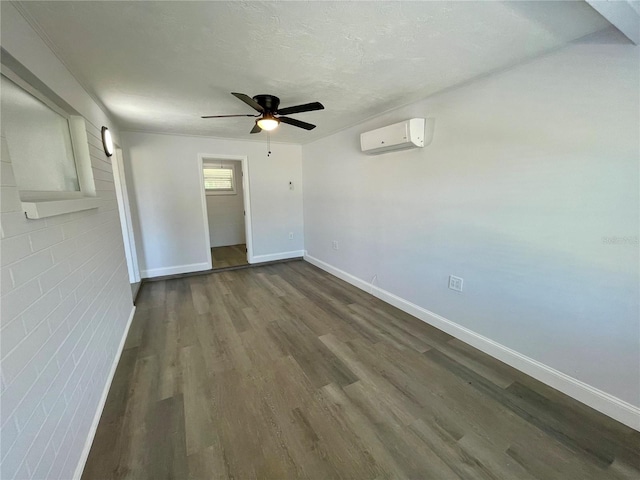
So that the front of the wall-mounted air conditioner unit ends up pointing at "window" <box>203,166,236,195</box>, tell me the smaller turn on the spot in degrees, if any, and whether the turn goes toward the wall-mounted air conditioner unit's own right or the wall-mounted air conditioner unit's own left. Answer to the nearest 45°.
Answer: approximately 90° to the wall-mounted air conditioner unit's own right

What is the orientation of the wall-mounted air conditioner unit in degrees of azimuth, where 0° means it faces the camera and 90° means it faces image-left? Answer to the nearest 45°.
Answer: approximately 45°

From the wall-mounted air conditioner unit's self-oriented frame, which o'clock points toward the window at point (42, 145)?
The window is roughly at 12 o'clock from the wall-mounted air conditioner unit.
